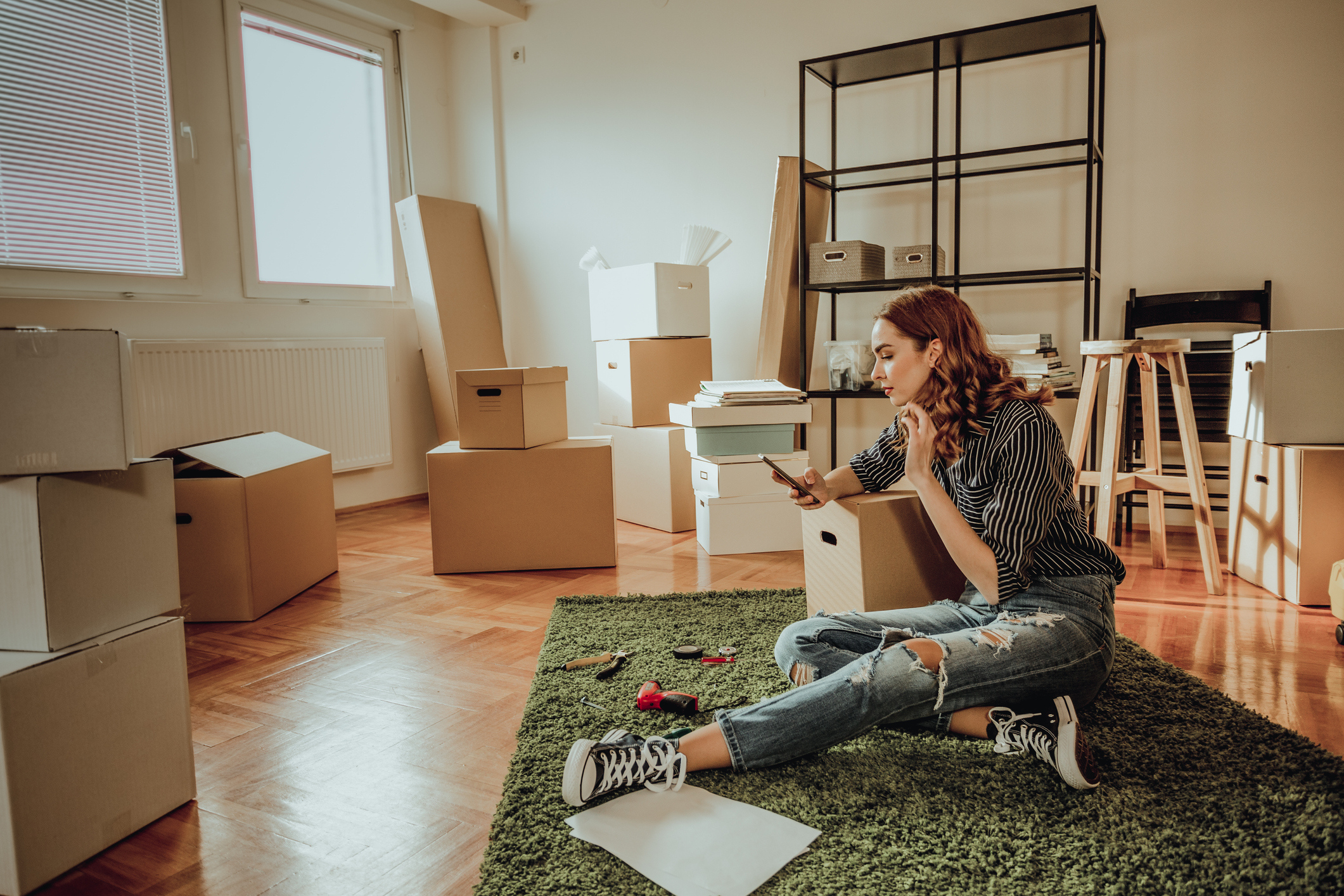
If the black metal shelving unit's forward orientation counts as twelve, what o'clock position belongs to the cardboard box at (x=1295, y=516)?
The cardboard box is roughly at 9 o'clock from the black metal shelving unit.

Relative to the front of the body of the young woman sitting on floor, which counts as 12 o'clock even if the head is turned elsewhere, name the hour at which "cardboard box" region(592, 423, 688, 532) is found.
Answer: The cardboard box is roughly at 2 o'clock from the young woman sitting on floor.

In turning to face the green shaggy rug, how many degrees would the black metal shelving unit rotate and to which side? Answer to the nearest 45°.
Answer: approximately 45° to its left

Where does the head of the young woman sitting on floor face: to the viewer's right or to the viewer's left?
to the viewer's left

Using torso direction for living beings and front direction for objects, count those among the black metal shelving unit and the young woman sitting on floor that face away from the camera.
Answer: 0

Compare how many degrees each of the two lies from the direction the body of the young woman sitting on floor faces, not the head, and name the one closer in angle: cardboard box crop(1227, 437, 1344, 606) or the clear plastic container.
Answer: the clear plastic container

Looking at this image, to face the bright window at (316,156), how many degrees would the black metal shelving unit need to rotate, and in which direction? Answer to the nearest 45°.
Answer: approximately 45° to its right

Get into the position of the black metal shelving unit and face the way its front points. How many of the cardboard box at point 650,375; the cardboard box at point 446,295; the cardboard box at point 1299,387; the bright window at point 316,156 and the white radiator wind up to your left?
1

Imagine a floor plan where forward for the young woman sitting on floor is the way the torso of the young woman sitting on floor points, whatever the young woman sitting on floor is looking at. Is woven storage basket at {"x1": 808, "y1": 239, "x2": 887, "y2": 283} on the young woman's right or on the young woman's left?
on the young woman's right

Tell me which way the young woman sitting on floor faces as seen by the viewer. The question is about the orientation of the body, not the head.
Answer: to the viewer's left
